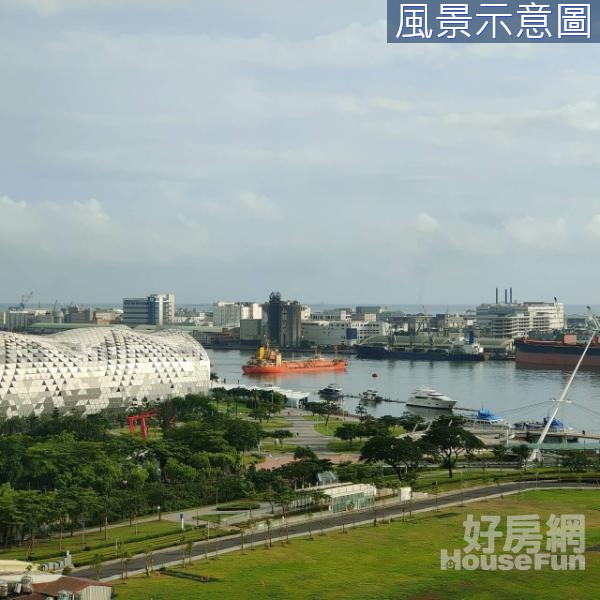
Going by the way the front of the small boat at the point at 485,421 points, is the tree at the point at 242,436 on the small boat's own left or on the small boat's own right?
on the small boat's own right

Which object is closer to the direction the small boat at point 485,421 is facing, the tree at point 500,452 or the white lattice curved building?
the tree

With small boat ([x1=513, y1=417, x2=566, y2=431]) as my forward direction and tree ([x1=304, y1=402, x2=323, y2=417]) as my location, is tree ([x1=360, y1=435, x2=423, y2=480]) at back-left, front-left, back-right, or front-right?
front-right

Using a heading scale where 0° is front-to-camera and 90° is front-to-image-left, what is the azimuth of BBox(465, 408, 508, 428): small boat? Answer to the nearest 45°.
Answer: approximately 270°
